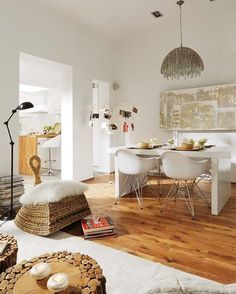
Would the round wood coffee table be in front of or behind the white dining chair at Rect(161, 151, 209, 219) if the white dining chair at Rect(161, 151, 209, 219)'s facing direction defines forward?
behind

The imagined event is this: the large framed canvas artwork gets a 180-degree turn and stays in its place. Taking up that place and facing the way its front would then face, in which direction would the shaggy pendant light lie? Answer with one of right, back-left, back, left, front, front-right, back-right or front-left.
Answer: back-right

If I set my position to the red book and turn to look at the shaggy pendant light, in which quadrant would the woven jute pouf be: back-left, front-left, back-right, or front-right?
back-left

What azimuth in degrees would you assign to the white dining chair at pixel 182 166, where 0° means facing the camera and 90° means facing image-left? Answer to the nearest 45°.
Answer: approximately 225°

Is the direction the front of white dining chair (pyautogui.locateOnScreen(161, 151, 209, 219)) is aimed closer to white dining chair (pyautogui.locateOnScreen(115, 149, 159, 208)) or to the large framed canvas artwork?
the large framed canvas artwork

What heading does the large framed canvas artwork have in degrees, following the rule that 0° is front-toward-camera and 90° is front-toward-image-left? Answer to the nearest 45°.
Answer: approximately 45°

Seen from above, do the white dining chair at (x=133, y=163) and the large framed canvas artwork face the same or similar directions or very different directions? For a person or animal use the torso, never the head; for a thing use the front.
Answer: very different directions

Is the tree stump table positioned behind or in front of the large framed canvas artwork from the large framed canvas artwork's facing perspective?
in front

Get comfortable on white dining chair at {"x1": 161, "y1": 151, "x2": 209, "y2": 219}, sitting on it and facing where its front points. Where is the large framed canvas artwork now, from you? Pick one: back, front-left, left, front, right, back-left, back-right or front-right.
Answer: front-left

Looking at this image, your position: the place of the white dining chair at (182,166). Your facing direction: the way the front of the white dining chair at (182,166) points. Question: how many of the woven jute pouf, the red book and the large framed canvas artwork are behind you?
2
